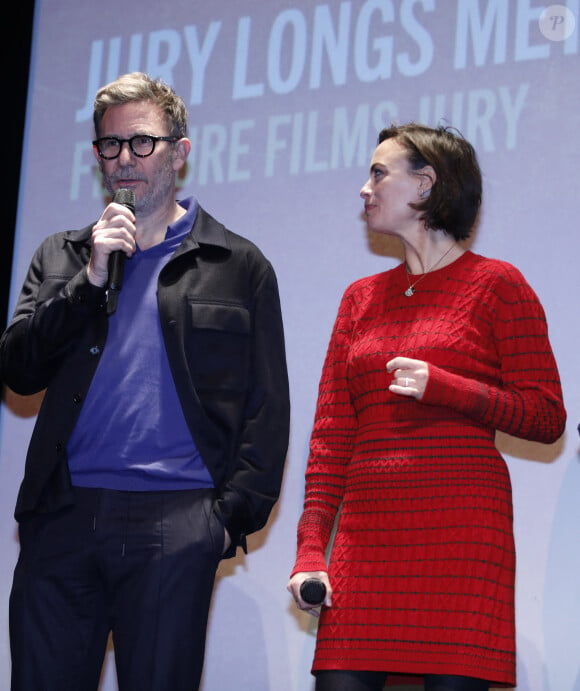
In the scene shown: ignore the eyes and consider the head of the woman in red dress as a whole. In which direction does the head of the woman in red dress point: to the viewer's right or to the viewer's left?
to the viewer's left

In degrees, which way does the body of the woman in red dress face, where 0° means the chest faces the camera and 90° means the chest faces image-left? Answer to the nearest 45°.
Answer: approximately 45°

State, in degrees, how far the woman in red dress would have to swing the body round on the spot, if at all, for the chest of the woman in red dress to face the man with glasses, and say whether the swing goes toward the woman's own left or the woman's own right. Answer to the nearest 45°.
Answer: approximately 45° to the woman's own right
